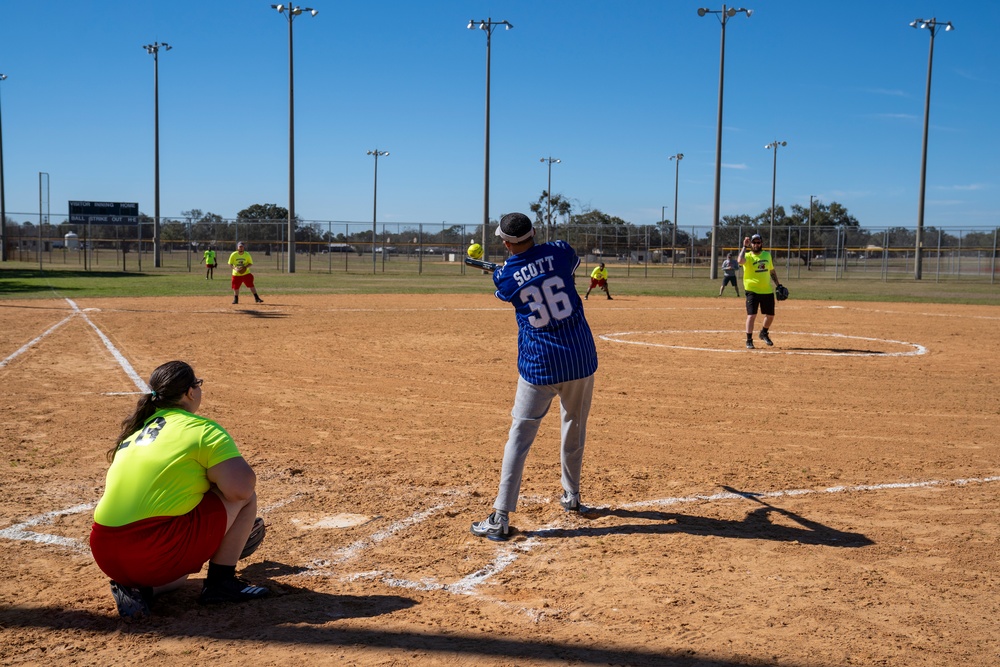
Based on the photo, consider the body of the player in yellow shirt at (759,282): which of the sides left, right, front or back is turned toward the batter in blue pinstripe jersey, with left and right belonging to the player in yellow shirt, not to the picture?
front

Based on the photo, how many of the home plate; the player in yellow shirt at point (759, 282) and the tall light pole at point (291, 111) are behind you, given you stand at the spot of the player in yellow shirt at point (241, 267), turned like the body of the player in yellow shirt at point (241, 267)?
1

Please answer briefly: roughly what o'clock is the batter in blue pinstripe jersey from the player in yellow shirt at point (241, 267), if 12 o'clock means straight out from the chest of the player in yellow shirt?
The batter in blue pinstripe jersey is roughly at 12 o'clock from the player in yellow shirt.

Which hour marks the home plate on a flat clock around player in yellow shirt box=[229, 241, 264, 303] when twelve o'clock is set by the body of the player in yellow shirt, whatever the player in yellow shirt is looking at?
The home plate is roughly at 12 o'clock from the player in yellow shirt.

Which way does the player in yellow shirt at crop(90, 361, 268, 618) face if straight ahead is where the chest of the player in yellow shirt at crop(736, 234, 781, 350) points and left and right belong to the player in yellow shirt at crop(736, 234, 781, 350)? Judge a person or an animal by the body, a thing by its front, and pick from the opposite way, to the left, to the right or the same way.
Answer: the opposite way

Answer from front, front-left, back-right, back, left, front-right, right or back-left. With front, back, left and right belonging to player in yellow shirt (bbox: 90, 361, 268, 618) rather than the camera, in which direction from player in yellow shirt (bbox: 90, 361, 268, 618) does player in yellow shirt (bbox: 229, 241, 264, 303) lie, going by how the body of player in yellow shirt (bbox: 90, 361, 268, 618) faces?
front-left

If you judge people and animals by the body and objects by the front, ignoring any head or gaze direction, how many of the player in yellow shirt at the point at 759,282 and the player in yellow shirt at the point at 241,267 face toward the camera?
2

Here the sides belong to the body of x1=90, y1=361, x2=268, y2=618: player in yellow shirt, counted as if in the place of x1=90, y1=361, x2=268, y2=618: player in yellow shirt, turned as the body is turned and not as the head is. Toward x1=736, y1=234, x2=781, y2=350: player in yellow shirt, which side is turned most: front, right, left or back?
front

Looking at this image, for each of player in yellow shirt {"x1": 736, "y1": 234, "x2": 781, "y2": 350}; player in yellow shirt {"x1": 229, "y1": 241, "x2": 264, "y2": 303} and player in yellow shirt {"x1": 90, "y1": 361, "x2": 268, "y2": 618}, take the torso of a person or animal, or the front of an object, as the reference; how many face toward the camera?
2

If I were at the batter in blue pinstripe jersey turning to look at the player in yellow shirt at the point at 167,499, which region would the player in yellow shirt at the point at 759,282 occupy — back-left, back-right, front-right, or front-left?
back-right
